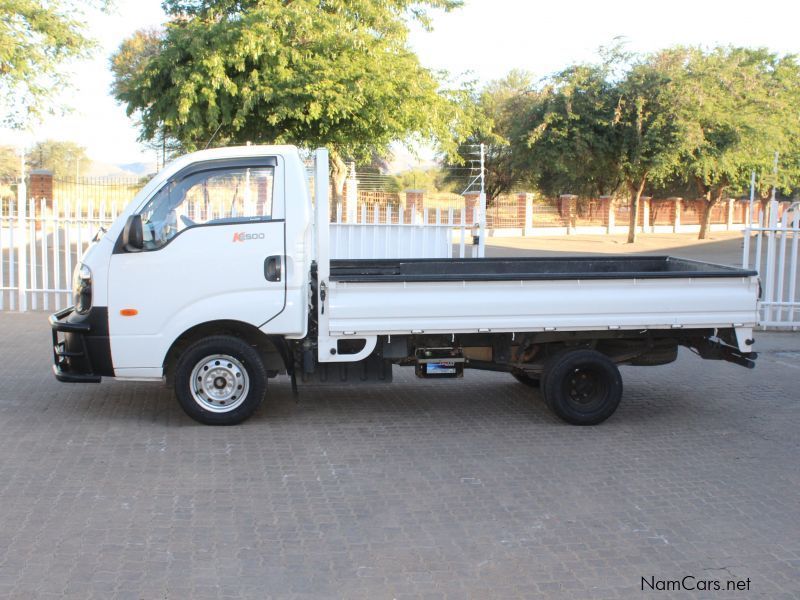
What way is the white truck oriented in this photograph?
to the viewer's left

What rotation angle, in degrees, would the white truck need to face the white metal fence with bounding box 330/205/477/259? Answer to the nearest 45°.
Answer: approximately 90° to its right

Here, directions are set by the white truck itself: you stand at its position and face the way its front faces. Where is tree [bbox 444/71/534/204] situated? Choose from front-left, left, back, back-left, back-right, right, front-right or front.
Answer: right

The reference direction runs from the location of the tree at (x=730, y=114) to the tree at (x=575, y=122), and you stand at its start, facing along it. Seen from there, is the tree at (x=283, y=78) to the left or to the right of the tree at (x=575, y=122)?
left

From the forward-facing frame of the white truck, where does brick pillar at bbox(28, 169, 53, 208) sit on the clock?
The brick pillar is roughly at 2 o'clock from the white truck.

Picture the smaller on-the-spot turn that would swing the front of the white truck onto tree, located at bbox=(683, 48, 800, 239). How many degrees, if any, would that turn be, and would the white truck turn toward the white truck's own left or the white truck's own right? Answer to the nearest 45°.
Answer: approximately 135° to the white truck's own right

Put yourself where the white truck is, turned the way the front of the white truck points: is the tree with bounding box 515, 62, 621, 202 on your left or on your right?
on your right

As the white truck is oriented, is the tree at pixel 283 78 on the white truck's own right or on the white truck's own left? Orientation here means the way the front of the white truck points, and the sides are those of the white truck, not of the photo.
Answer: on the white truck's own right
